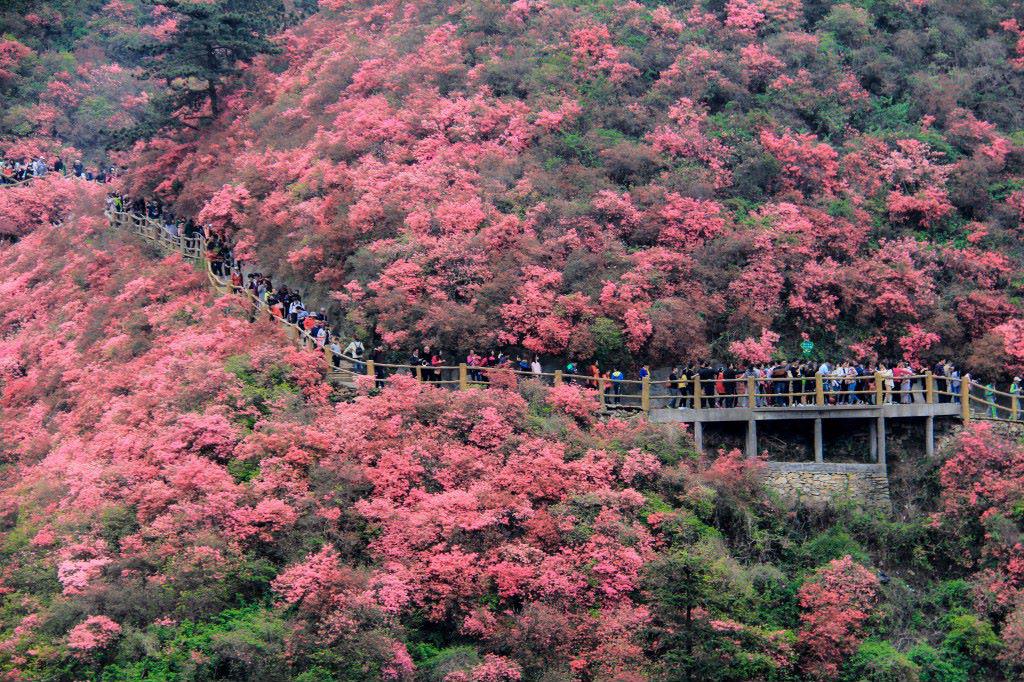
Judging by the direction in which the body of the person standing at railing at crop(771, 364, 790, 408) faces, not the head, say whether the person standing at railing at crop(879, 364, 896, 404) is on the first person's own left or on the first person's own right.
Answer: on the first person's own left

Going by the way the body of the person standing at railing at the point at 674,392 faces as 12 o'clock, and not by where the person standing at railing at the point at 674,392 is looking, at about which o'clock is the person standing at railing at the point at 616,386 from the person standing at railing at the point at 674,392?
the person standing at railing at the point at 616,386 is roughly at 3 o'clock from the person standing at railing at the point at 674,392.

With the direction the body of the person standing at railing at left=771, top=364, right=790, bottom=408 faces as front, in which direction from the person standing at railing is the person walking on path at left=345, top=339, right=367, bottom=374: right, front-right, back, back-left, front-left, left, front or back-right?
right

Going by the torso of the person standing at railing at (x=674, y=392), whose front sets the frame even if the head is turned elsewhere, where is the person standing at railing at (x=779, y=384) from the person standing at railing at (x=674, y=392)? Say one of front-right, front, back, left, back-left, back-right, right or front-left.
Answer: left

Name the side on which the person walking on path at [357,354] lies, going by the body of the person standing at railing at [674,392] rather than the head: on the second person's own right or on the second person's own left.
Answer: on the second person's own right

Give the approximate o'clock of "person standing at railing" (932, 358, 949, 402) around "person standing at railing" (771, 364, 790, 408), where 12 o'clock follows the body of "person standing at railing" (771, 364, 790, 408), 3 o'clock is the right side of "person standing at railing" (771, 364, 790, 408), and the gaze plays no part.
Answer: "person standing at railing" (932, 358, 949, 402) is roughly at 8 o'clock from "person standing at railing" (771, 364, 790, 408).

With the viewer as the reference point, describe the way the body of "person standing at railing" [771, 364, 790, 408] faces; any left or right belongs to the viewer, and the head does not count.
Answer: facing the viewer

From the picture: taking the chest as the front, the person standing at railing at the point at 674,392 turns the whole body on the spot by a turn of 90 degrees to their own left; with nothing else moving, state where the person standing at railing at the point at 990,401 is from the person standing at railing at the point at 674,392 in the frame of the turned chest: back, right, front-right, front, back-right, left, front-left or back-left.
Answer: front

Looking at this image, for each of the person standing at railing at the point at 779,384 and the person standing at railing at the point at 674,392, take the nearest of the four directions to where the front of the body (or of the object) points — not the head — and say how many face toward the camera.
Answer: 2

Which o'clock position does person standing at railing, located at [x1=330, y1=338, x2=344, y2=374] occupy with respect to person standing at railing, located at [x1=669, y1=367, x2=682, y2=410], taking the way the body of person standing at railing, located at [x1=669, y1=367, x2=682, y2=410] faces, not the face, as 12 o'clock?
person standing at railing, located at [x1=330, y1=338, x2=344, y2=374] is roughly at 3 o'clock from person standing at railing, located at [x1=669, y1=367, x2=682, y2=410].

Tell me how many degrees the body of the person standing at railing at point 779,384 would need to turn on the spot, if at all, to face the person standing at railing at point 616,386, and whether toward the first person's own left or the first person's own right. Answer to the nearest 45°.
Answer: approximately 90° to the first person's own right

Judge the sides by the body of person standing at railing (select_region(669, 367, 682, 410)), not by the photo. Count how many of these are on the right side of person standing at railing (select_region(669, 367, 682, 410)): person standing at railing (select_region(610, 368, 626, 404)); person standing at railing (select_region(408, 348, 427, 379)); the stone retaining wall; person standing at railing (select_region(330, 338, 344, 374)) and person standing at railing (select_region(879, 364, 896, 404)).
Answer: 3
